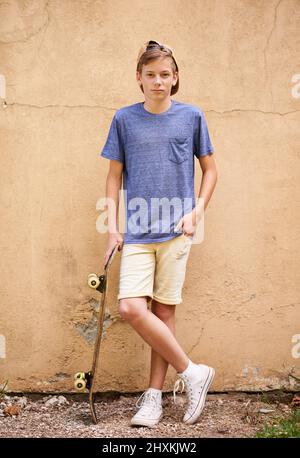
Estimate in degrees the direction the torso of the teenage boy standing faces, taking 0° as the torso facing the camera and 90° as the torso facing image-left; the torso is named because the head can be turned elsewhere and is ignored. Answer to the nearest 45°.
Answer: approximately 0°

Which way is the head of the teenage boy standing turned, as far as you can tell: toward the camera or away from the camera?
toward the camera
